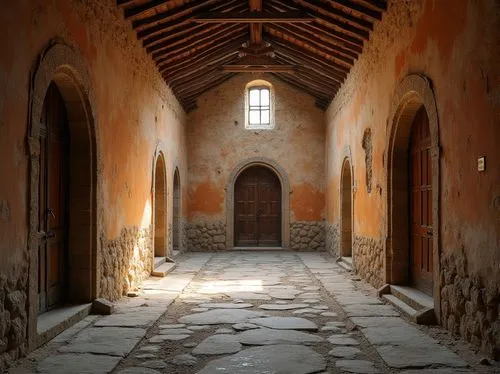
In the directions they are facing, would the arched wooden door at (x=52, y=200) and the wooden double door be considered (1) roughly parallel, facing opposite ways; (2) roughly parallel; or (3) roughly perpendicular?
roughly perpendicular

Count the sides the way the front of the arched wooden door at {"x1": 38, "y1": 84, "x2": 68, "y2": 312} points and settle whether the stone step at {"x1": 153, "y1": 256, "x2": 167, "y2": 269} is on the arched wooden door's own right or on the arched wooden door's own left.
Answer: on the arched wooden door's own left

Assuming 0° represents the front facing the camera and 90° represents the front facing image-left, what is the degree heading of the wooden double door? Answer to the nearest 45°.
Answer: approximately 0°

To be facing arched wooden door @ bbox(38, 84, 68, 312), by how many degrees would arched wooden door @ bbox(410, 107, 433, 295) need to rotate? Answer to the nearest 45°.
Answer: approximately 45° to its left

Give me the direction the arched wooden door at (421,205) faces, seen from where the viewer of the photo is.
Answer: facing to the left of the viewer

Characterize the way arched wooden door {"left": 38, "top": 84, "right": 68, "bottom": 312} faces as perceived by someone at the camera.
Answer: facing to the right of the viewer

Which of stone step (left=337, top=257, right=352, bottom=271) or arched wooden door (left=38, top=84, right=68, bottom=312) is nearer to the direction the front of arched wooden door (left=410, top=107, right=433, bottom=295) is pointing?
the arched wooden door

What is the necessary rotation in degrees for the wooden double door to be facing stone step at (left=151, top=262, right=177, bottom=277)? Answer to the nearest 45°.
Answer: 0° — it already faces it

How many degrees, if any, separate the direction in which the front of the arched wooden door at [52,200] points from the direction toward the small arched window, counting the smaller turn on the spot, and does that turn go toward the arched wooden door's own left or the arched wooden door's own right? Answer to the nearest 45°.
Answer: approximately 45° to the arched wooden door's own left
